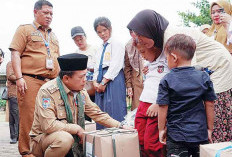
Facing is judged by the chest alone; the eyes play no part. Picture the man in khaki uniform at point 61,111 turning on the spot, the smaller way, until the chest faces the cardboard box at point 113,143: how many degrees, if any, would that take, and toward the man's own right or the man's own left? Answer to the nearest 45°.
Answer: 0° — they already face it

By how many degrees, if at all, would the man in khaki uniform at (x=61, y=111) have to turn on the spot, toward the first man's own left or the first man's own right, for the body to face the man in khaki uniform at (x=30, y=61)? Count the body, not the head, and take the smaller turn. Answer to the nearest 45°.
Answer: approximately 135° to the first man's own left

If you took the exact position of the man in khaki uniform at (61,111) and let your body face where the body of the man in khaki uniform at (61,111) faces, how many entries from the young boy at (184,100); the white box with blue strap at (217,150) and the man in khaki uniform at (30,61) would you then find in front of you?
2

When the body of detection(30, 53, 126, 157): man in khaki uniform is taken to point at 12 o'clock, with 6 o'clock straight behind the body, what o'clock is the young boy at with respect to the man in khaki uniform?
The young boy is roughly at 12 o'clock from the man in khaki uniform.

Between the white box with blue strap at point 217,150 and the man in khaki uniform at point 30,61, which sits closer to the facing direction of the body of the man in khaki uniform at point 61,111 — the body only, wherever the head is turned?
the white box with blue strap

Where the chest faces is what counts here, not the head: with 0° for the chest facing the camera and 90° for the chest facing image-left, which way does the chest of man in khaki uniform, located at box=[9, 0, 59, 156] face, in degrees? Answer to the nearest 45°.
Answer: approximately 315°

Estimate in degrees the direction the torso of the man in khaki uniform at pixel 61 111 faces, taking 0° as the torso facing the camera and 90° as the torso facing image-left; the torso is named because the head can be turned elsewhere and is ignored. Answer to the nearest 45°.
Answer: approximately 315°

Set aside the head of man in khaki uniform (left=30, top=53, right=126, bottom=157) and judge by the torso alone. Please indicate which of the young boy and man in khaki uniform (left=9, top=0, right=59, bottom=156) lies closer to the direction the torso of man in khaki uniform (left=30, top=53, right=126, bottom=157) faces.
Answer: the young boy
